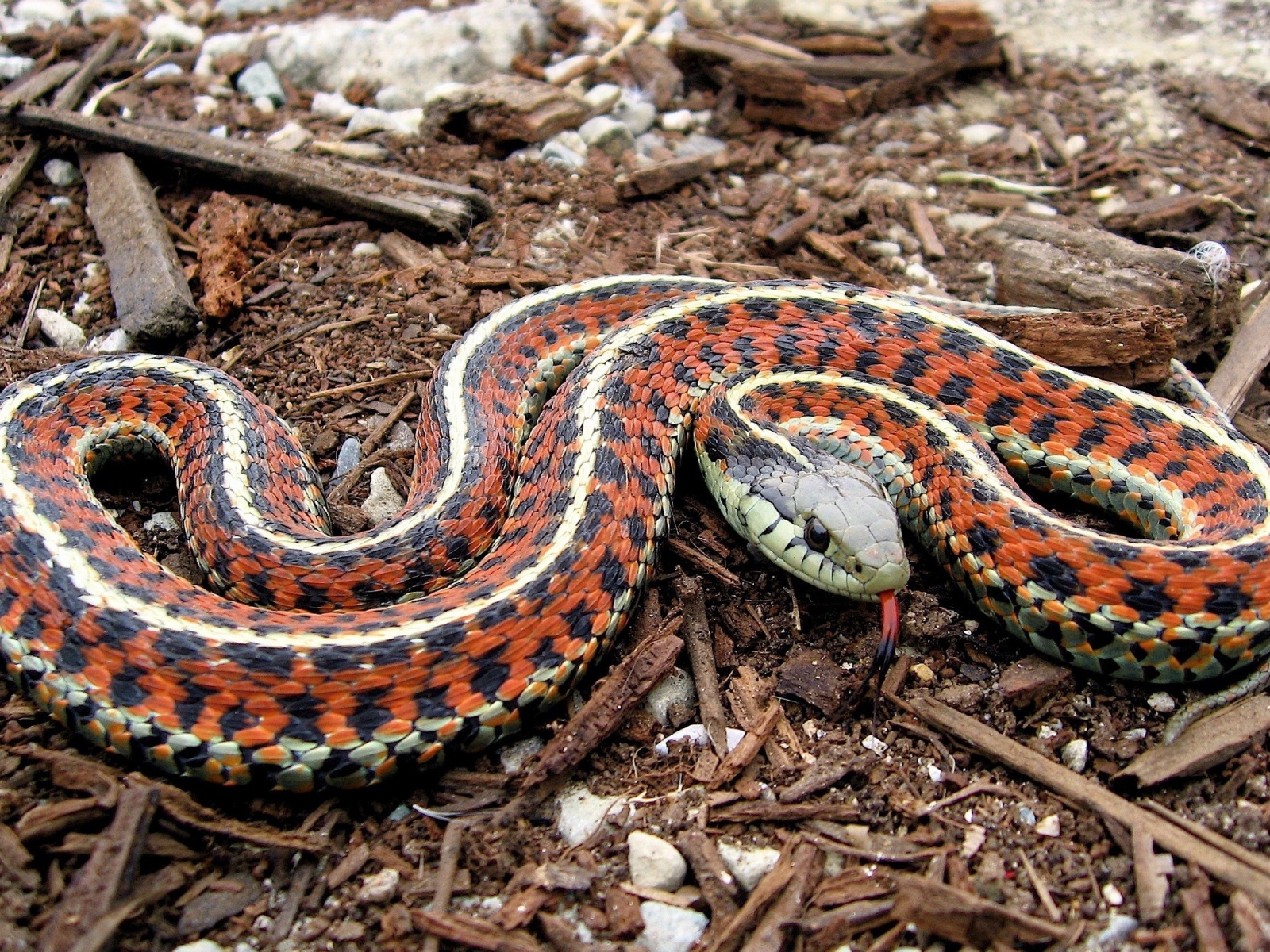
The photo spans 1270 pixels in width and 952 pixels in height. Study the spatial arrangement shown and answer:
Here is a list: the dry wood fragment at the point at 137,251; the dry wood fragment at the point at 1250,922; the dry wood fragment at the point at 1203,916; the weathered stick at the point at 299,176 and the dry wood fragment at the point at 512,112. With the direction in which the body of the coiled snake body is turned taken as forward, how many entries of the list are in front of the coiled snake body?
2

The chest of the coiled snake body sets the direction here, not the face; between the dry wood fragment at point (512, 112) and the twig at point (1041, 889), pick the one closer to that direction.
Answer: the twig

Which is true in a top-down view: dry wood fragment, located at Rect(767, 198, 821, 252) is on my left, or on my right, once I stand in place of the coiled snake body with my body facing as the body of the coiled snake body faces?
on my left

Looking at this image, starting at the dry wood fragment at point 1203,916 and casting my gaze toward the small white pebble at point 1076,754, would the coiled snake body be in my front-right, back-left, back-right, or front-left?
front-left

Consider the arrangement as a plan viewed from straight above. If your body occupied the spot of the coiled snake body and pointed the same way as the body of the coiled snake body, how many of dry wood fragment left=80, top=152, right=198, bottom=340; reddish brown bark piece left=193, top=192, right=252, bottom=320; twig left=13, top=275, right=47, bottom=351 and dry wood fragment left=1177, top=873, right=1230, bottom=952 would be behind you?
3

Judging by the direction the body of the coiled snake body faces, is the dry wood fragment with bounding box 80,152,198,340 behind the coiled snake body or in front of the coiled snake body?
behind

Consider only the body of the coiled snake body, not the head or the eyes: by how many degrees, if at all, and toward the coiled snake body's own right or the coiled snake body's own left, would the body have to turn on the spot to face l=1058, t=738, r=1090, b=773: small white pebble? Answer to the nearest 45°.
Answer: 0° — it already faces it

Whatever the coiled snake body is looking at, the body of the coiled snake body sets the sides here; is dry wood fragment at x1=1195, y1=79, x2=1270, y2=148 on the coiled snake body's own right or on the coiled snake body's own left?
on the coiled snake body's own left

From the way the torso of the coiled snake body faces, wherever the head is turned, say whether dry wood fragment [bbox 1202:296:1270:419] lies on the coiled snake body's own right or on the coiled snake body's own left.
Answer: on the coiled snake body's own left

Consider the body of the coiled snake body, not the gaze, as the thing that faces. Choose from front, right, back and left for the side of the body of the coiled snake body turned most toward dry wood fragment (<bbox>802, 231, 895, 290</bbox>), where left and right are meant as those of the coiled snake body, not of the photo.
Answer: left

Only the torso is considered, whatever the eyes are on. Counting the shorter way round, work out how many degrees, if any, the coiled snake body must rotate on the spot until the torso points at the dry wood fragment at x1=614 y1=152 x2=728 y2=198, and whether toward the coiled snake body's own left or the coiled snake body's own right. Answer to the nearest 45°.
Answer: approximately 135° to the coiled snake body's own left

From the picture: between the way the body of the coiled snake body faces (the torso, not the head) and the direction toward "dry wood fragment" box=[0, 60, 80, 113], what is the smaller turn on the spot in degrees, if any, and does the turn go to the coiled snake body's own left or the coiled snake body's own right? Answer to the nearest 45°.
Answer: approximately 180°

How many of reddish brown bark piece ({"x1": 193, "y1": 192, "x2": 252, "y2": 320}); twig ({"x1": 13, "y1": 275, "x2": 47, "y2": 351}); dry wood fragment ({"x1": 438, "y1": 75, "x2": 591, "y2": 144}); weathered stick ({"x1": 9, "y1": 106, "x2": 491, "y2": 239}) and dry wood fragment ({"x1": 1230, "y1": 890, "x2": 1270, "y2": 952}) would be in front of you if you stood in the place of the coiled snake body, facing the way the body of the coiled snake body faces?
1

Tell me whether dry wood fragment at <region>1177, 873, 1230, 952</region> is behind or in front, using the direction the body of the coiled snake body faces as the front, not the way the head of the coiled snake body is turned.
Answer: in front
